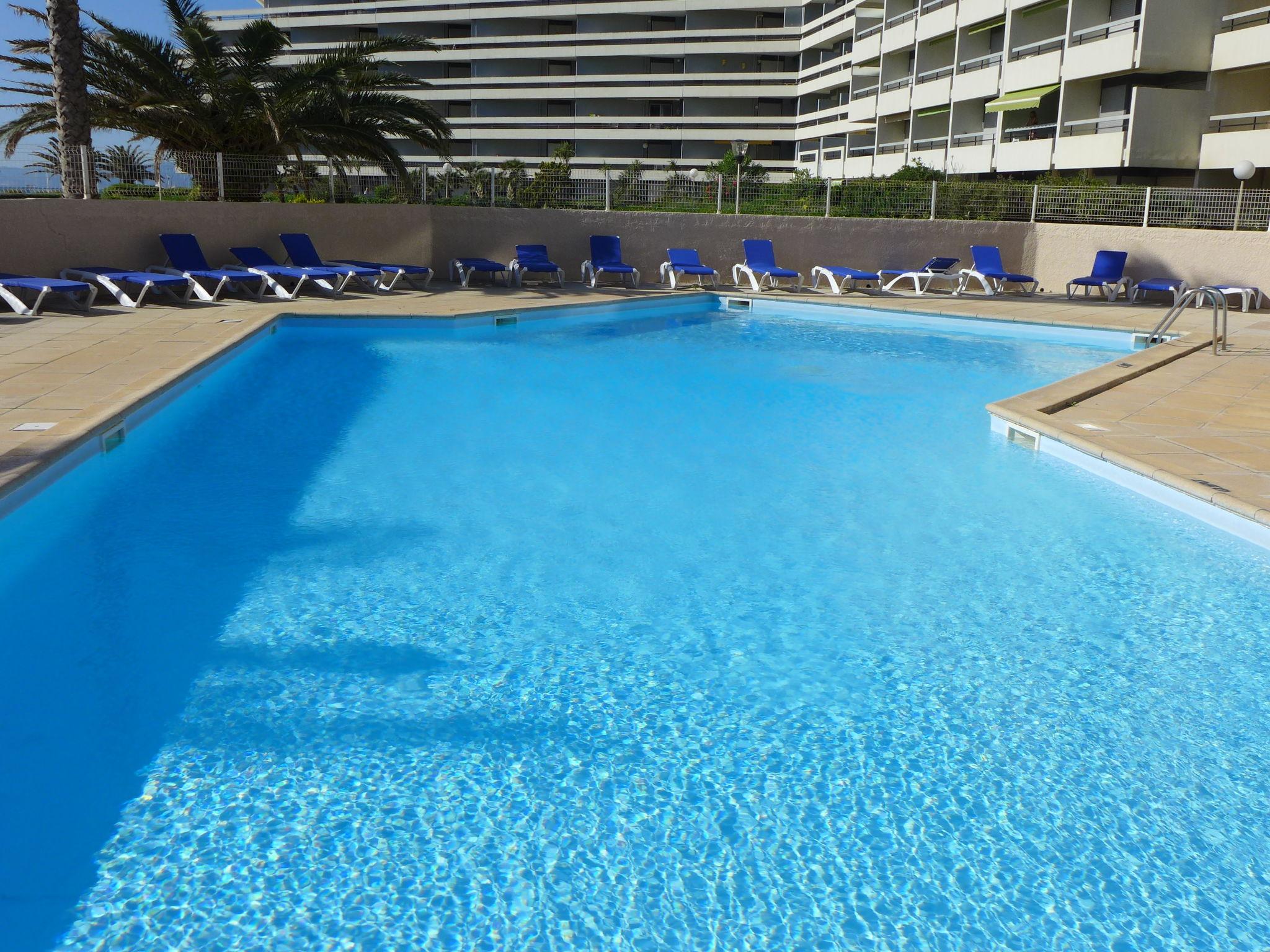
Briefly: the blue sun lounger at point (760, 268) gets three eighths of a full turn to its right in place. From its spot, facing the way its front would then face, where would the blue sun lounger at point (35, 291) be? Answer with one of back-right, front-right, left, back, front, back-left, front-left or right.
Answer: front-left

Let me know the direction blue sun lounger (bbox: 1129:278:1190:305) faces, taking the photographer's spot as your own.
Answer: facing the viewer and to the left of the viewer

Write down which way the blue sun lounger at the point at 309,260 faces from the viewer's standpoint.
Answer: facing the viewer and to the right of the viewer

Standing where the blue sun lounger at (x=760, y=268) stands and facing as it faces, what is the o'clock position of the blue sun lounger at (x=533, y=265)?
the blue sun lounger at (x=533, y=265) is roughly at 4 o'clock from the blue sun lounger at (x=760, y=268).

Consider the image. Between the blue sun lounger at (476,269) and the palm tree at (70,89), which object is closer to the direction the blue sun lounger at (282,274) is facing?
the blue sun lounger

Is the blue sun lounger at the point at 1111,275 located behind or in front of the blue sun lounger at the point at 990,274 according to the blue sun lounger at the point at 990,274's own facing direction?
in front

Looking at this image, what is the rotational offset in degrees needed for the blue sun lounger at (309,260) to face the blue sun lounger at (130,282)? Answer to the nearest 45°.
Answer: approximately 90° to its right

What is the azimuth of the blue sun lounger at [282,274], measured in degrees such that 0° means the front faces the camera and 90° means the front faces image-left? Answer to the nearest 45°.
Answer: approximately 315°

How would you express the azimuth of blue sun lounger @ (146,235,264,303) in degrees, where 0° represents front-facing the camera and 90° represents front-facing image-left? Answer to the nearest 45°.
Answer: approximately 315°

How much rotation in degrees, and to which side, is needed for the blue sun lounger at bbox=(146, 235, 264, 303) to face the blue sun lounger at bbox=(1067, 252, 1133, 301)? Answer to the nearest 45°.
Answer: approximately 45° to its left

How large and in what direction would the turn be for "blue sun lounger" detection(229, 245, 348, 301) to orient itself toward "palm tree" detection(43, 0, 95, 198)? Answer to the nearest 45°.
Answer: approximately 180°

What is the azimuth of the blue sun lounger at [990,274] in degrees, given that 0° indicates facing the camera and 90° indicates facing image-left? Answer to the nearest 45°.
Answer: approximately 315°
